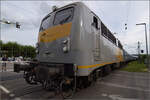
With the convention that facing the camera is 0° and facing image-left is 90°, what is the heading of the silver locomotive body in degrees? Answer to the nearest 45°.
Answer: approximately 45°
